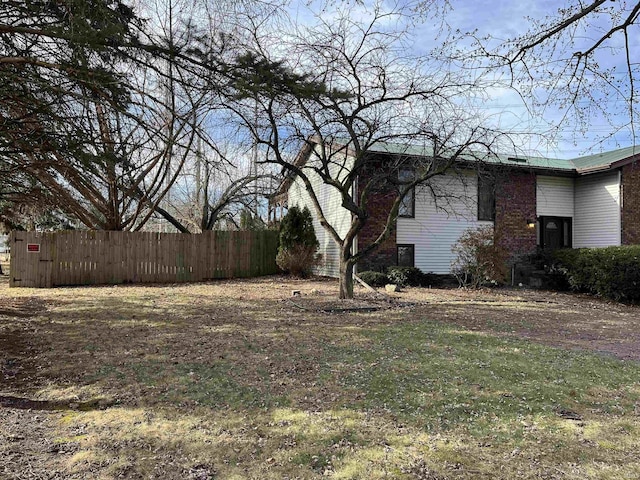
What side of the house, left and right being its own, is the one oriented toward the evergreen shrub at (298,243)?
right

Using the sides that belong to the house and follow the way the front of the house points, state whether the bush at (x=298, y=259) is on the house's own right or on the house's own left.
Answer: on the house's own right

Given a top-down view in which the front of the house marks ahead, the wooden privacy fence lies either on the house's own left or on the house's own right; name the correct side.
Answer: on the house's own right

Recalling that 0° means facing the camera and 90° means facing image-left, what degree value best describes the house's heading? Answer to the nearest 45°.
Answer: approximately 0°

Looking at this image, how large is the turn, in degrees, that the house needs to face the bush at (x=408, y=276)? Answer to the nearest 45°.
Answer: approximately 45° to its right
